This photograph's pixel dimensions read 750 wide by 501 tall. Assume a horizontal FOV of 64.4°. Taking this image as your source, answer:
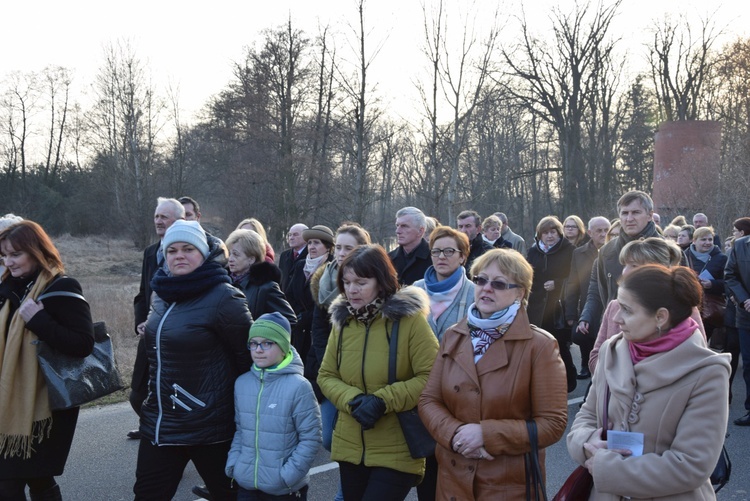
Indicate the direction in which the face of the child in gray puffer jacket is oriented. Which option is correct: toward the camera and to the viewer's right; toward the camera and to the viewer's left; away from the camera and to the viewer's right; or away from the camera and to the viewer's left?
toward the camera and to the viewer's left

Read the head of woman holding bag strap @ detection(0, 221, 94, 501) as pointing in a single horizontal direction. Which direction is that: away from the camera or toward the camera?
toward the camera

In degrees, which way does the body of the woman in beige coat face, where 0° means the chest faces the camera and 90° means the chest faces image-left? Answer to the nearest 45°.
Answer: approximately 45°

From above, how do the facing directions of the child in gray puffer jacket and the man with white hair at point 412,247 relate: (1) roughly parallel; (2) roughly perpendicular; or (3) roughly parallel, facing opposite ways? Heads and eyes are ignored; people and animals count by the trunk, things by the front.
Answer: roughly parallel

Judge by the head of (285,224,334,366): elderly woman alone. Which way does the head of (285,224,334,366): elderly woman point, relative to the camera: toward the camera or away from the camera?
toward the camera

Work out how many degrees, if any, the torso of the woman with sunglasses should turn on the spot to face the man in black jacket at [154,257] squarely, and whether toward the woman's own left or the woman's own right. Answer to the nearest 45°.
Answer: approximately 90° to the woman's own right

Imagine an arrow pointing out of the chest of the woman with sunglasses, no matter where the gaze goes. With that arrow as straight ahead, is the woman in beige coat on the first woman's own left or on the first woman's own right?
on the first woman's own left

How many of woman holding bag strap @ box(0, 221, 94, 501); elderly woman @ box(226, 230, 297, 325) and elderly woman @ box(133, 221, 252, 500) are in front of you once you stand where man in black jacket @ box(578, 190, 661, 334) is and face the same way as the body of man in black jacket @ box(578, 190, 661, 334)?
3

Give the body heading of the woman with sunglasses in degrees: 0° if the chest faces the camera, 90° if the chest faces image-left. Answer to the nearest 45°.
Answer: approximately 45°

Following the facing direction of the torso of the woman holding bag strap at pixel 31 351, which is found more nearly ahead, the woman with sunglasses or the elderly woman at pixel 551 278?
the woman with sunglasses

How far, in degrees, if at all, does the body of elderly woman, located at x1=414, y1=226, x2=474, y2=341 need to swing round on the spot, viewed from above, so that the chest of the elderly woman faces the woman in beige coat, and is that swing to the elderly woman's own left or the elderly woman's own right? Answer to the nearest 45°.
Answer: approximately 90° to the elderly woman's own left

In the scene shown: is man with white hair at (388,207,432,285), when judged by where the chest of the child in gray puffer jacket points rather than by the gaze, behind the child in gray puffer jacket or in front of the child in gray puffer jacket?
behind

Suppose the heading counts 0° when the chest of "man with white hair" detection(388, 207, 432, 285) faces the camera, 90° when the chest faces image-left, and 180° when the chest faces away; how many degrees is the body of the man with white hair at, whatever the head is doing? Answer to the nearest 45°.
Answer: approximately 45°

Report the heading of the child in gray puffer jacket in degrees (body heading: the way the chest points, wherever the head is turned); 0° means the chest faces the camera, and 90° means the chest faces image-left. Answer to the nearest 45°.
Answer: approximately 45°
